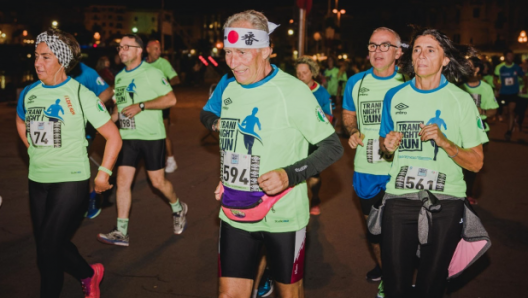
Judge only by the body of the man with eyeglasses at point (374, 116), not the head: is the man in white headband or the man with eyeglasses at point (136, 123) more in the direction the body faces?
the man in white headband

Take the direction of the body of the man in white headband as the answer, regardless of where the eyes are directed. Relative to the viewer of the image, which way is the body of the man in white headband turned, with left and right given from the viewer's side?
facing the viewer and to the left of the viewer

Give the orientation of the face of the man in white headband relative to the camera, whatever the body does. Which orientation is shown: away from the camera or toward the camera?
toward the camera

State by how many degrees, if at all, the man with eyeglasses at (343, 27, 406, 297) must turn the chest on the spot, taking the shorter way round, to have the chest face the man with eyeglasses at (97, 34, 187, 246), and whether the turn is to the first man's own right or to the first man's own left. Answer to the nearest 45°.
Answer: approximately 45° to the first man's own right

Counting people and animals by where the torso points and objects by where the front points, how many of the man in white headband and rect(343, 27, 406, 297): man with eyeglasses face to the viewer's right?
0

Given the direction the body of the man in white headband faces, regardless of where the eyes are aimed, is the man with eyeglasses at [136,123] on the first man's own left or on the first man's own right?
on the first man's own right

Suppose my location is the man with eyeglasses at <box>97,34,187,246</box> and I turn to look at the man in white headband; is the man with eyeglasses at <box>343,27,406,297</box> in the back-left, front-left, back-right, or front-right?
front-left

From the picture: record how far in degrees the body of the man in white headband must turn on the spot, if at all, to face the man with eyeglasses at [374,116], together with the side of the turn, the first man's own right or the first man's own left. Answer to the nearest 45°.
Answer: approximately 180°

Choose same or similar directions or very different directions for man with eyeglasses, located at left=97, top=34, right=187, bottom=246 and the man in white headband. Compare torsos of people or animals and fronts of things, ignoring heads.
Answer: same or similar directions

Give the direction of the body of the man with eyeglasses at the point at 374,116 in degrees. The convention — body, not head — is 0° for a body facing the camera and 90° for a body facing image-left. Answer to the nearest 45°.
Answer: approximately 45°

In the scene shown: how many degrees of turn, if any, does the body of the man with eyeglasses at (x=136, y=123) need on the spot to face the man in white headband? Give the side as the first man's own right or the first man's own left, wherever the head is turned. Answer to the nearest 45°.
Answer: approximately 45° to the first man's own left

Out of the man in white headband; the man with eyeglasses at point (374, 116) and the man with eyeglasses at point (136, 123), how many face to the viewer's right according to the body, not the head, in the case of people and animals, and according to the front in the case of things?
0
